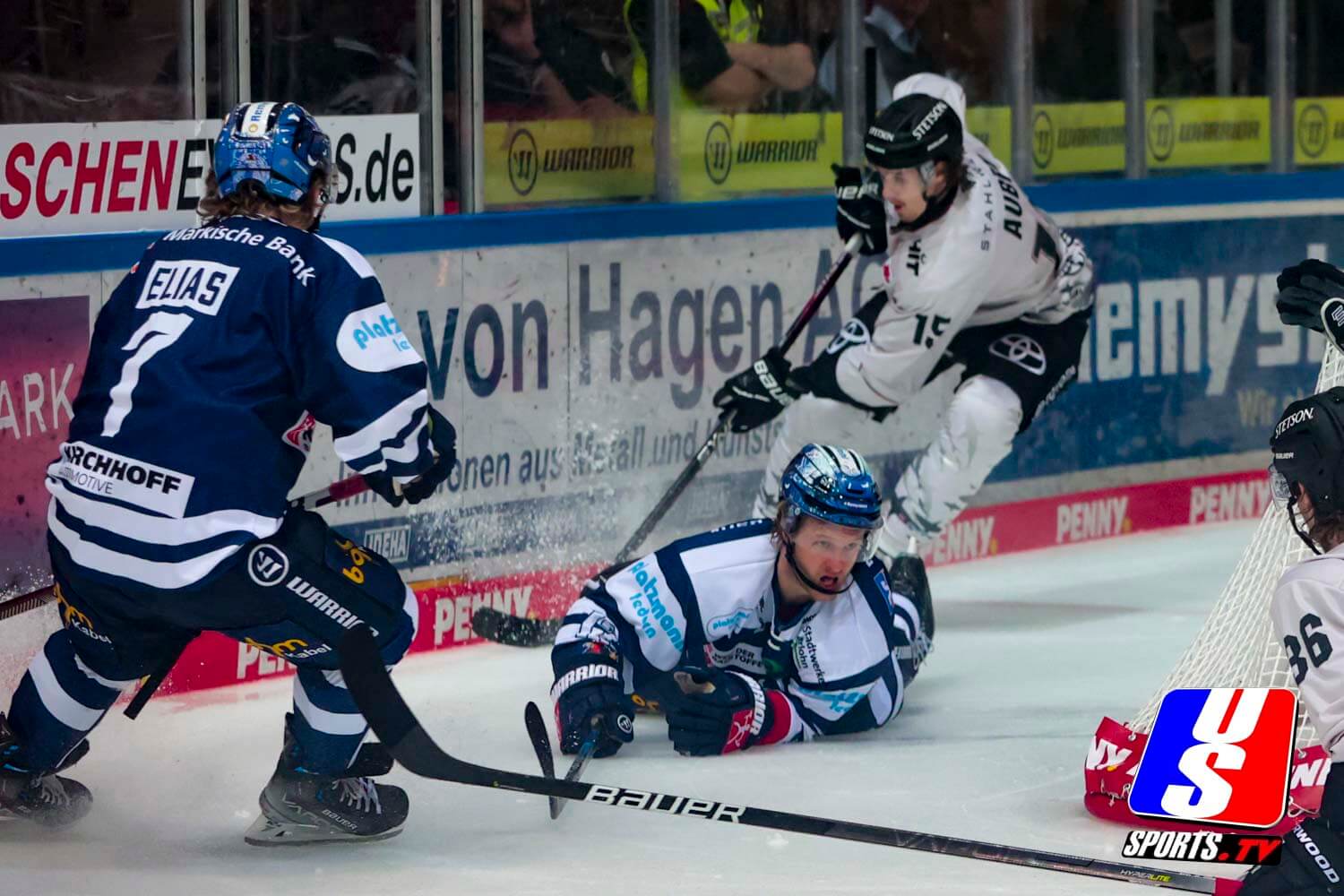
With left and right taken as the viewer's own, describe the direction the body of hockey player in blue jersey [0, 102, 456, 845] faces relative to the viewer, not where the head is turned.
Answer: facing away from the viewer and to the right of the viewer

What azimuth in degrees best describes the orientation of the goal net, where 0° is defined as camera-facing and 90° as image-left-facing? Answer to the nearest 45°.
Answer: approximately 270°

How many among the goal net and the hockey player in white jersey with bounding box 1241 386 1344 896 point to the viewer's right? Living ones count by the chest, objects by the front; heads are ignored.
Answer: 1

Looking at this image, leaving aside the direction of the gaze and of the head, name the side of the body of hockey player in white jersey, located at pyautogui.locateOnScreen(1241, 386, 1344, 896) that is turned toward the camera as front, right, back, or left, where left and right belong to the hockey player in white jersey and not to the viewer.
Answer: left

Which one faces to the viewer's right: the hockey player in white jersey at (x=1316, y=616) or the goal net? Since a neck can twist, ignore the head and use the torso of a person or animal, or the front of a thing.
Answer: the goal net
